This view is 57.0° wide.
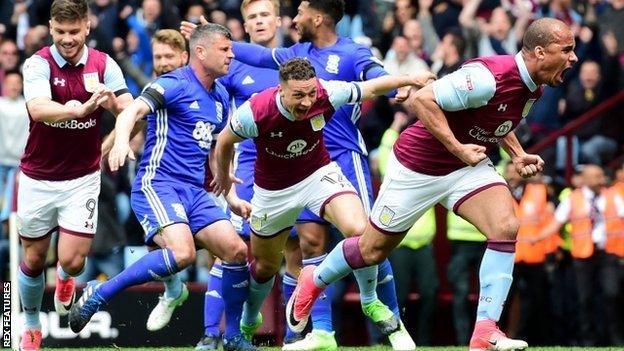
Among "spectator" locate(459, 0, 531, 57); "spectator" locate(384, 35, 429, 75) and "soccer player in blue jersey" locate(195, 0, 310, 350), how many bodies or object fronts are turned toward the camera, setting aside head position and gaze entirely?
3

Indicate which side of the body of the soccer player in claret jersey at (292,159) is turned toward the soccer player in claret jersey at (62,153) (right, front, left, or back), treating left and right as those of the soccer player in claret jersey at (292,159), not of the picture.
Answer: right

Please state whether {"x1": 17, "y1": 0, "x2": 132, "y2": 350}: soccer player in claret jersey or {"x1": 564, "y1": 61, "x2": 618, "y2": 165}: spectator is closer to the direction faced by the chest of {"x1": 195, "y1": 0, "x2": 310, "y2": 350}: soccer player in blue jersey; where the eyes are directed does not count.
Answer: the soccer player in claret jersey

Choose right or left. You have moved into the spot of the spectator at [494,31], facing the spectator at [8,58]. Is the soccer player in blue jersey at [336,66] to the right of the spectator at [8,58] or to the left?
left

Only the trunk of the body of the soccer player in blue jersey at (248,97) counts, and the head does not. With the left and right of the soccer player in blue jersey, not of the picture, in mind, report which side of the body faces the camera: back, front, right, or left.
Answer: front

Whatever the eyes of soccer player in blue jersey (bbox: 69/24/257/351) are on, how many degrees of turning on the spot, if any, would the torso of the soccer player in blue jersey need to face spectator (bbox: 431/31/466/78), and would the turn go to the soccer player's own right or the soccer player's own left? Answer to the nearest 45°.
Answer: approximately 90° to the soccer player's own left
